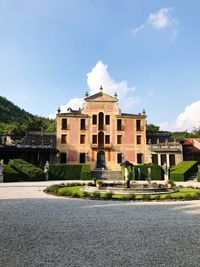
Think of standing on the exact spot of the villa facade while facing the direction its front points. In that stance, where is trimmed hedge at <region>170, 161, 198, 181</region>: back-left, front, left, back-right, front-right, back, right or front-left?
front-left

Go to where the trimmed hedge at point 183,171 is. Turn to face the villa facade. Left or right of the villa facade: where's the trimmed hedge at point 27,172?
left

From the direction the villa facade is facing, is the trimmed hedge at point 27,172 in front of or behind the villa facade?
in front

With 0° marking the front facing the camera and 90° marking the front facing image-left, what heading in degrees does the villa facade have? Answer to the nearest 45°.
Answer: approximately 0°

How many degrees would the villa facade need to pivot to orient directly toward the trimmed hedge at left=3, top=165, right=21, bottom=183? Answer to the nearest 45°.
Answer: approximately 45° to its right

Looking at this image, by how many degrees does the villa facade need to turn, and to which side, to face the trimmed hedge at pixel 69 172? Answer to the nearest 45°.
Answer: approximately 45° to its right
